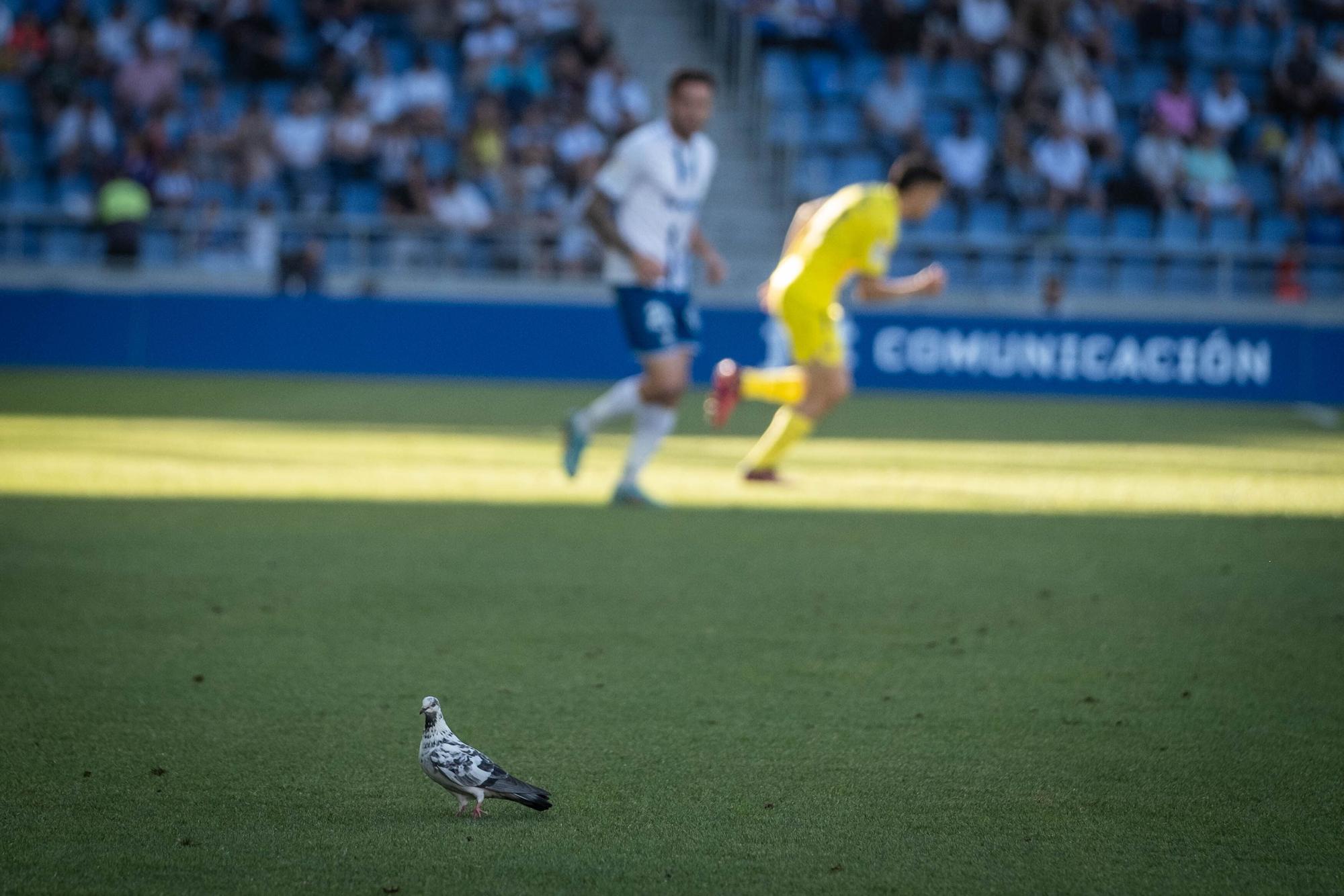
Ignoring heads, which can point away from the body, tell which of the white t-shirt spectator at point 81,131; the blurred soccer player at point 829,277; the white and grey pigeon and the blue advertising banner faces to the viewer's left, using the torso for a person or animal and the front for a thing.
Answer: the white and grey pigeon

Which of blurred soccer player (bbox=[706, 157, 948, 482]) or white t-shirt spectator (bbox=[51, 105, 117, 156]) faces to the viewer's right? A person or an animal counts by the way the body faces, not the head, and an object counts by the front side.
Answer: the blurred soccer player

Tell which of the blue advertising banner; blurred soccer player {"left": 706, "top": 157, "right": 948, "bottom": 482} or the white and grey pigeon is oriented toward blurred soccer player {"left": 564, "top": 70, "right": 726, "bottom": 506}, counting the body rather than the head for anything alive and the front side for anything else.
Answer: the blue advertising banner

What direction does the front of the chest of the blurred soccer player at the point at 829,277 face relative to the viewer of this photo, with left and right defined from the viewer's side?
facing to the right of the viewer

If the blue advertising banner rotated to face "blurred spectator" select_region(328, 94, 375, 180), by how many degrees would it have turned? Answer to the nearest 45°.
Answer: approximately 135° to its right

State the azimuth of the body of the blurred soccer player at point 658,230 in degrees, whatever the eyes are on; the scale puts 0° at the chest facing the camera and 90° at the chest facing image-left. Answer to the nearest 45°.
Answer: approximately 315°

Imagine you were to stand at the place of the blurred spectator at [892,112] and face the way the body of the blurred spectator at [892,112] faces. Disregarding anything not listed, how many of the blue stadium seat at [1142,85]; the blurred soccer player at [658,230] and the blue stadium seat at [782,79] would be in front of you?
1

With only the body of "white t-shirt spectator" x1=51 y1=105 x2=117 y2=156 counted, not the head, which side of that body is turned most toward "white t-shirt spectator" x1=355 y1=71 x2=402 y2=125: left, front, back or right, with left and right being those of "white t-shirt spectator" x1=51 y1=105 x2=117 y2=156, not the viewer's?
left

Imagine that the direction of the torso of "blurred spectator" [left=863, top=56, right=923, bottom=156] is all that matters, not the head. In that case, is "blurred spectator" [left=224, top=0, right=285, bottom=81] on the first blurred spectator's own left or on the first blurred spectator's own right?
on the first blurred spectator's own right

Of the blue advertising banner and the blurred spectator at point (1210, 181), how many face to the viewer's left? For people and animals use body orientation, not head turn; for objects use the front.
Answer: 0

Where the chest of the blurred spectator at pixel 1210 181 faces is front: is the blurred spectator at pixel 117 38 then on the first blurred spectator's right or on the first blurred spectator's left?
on the first blurred spectator's right

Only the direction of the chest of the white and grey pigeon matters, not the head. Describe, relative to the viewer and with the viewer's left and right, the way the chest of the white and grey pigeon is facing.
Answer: facing to the left of the viewer

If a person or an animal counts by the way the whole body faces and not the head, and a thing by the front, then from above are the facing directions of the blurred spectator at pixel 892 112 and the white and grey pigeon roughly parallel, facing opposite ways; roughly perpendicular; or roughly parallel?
roughly perpendicular

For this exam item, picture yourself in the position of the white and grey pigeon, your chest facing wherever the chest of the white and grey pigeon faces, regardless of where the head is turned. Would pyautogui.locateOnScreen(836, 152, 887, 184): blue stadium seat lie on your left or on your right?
on your right
